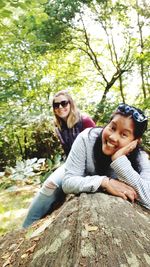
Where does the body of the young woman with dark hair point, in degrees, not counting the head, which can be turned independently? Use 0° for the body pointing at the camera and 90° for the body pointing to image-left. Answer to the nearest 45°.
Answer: approximately 0°
